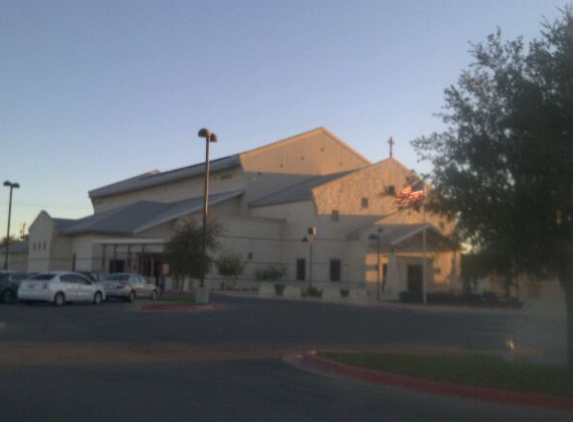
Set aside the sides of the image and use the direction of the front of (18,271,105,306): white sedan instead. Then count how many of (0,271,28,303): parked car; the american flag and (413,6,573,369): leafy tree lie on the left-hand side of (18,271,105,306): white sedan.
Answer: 1
